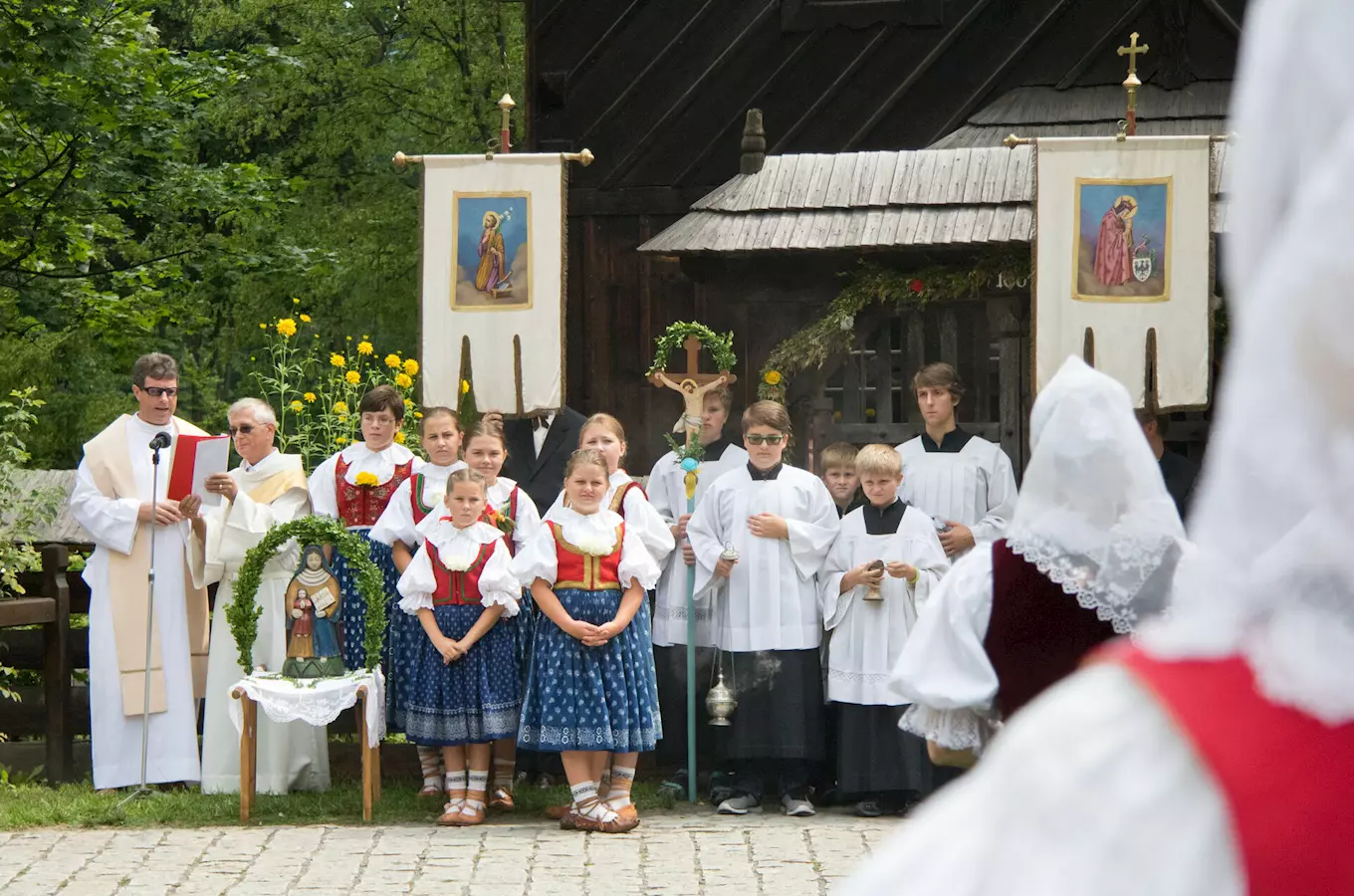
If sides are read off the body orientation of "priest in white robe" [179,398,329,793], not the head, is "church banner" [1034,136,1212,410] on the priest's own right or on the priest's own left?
on the priest's own left

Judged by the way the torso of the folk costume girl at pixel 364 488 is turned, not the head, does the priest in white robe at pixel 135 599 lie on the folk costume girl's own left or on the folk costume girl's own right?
on the folk costume girl's own right

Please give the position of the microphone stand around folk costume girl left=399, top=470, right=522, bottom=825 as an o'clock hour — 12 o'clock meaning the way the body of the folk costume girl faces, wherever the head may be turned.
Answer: The microphone stand is roughly at 4 o'clock from the folk costume girl.

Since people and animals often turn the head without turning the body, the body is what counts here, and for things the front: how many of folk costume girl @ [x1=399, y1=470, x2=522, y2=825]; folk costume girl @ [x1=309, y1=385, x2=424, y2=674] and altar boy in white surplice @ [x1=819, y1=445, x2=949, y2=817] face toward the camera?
3

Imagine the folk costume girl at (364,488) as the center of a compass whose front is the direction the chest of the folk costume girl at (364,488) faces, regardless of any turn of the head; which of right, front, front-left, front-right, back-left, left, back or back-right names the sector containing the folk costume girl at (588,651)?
front-left

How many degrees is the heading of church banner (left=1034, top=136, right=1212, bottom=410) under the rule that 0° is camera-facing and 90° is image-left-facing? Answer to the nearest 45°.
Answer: approximately 0°

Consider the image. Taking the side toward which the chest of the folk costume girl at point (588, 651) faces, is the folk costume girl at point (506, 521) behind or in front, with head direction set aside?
behind
